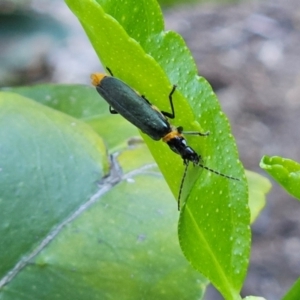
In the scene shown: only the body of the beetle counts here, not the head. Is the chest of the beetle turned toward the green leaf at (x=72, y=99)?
no

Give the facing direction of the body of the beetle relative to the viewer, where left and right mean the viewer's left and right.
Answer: facing the viewer and to the right of the viewer
